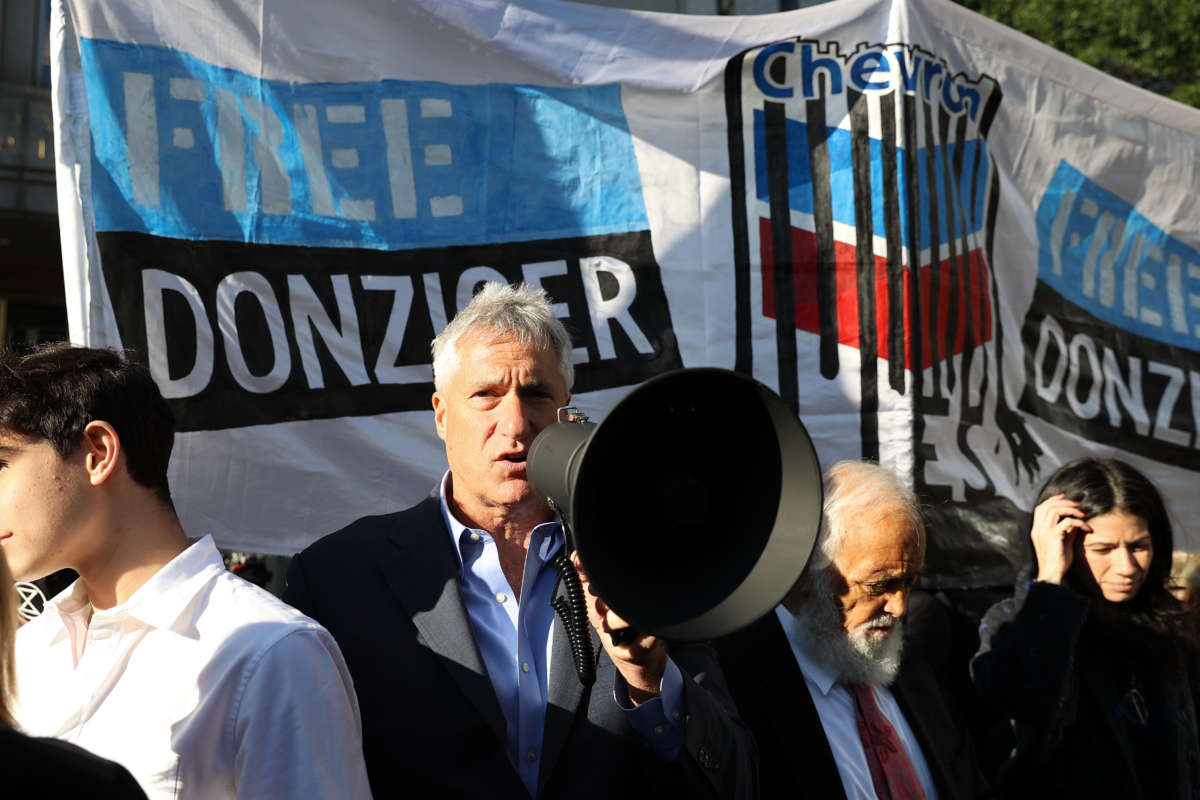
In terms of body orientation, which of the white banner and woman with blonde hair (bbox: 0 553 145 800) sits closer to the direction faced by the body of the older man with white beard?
the woman with blonde hair

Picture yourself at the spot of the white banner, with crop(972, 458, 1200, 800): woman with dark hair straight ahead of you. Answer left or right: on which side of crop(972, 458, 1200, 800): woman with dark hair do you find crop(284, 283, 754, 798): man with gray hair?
right

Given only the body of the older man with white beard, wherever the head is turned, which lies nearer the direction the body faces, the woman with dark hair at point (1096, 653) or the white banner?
the woman with dark hair

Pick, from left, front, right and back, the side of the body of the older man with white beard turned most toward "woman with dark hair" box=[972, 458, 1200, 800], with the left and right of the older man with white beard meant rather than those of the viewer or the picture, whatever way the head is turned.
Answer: left

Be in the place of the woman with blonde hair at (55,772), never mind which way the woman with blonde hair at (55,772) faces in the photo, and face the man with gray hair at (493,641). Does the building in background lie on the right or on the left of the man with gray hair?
left
